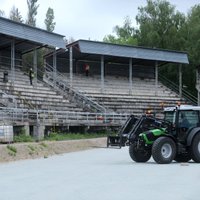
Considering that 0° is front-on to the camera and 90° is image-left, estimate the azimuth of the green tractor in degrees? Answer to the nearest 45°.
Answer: approximately 45°

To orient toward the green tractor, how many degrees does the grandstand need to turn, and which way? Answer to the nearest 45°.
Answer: approximately 45° to its right

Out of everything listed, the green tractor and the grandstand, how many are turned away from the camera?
0

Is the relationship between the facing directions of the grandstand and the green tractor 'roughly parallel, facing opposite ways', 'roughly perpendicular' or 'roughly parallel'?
roughly perpendicular

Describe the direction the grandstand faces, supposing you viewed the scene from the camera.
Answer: facing the viewer and to the right of the viewer

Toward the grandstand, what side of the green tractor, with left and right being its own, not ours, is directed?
right
